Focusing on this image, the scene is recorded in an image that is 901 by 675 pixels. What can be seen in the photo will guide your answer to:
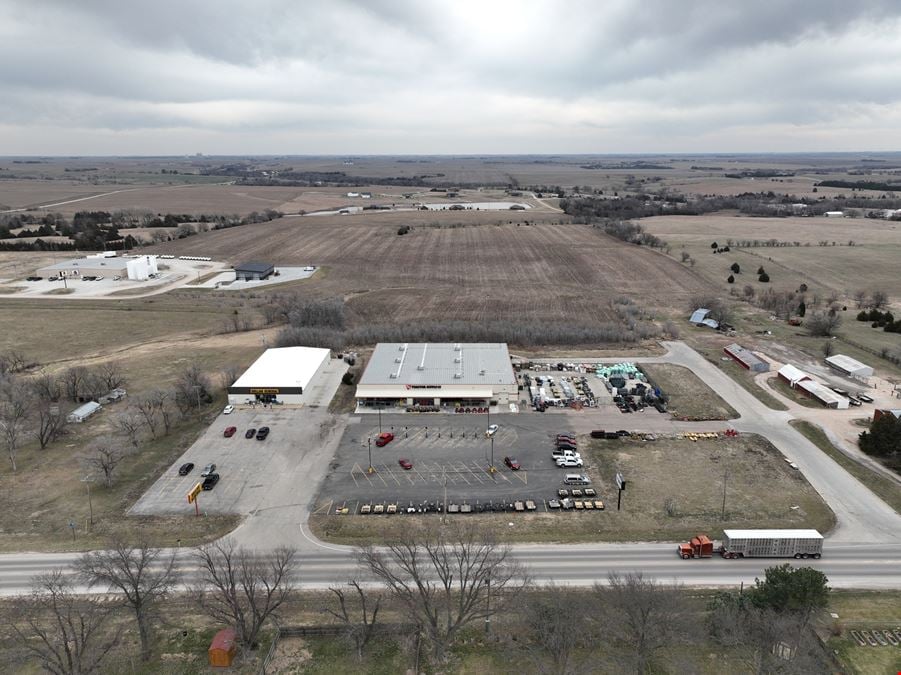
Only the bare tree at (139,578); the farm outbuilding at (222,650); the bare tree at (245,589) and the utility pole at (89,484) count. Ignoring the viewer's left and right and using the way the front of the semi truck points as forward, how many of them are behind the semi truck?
0

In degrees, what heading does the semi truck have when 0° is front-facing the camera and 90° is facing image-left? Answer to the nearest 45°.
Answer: approximately 90°

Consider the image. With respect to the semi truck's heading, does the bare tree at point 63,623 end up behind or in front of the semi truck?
in front

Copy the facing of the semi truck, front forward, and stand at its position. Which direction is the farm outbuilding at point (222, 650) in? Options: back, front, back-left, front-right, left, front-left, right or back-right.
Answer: front-left

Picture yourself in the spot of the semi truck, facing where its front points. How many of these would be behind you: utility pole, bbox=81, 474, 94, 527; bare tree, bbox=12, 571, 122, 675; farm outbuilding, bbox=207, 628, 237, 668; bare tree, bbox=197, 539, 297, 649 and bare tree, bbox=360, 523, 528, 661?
0

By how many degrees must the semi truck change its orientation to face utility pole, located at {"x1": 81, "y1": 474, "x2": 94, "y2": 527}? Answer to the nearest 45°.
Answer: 0° — it already faces it

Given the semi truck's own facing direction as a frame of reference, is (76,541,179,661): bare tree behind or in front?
in front

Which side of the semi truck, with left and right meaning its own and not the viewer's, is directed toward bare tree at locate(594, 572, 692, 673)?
left

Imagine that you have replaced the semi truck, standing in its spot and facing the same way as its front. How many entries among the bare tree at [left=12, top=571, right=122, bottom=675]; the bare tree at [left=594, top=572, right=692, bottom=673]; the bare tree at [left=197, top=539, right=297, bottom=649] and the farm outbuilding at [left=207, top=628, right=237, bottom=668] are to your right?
0

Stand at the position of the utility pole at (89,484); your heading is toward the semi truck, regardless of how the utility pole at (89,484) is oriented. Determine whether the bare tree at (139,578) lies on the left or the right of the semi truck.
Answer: right

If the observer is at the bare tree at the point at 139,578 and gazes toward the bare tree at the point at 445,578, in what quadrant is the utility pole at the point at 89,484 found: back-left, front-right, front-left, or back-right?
back-left

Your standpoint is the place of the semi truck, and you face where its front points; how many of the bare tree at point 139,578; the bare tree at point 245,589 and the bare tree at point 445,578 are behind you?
0

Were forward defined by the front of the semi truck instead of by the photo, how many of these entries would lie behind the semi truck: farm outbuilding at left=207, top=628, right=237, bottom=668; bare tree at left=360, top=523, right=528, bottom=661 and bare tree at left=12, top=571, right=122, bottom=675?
0

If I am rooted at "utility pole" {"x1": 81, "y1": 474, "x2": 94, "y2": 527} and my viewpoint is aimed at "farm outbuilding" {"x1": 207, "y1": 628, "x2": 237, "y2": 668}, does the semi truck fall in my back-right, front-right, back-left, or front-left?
front-left

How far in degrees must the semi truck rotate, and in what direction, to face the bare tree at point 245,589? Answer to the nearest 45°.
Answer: approximately 45° to its left
